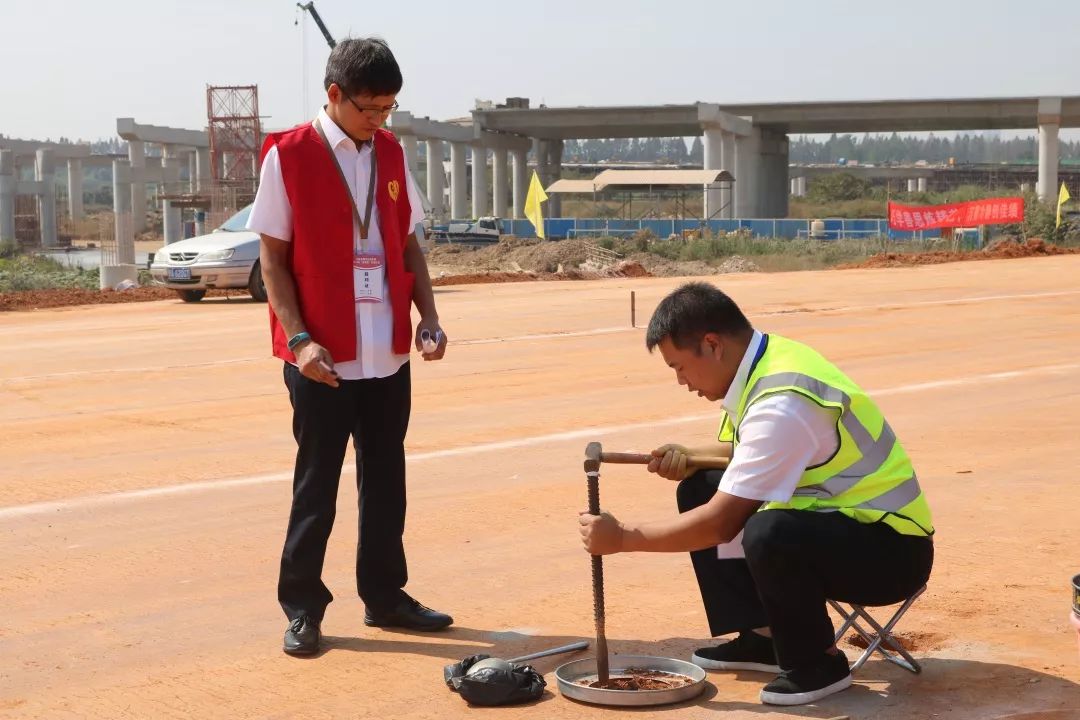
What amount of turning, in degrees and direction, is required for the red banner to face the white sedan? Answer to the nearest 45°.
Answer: approximately 45° to its right

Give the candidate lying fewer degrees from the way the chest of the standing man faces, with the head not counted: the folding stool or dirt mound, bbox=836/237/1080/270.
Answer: the folding stool

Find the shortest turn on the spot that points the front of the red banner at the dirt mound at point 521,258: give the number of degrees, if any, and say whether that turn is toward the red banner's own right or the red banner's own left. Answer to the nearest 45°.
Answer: approximately 90° to the red banner's own right

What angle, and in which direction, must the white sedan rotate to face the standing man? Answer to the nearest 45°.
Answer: approximately 45° to its left

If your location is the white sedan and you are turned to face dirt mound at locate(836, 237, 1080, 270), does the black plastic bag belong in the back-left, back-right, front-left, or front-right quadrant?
back-right

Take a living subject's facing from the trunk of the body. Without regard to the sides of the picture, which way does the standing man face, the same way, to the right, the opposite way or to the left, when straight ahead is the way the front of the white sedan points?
to the left

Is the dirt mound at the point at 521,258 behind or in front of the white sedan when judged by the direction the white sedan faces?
behind

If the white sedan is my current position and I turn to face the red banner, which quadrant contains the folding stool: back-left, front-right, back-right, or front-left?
back-right

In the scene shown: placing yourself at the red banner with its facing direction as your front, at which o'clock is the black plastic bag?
The black plastic bag is roughly at 12 o'clock from the red banner.

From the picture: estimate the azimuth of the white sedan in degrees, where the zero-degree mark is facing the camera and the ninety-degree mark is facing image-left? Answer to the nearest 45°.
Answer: approximately 45°

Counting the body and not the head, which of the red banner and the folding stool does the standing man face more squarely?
the folding stool
